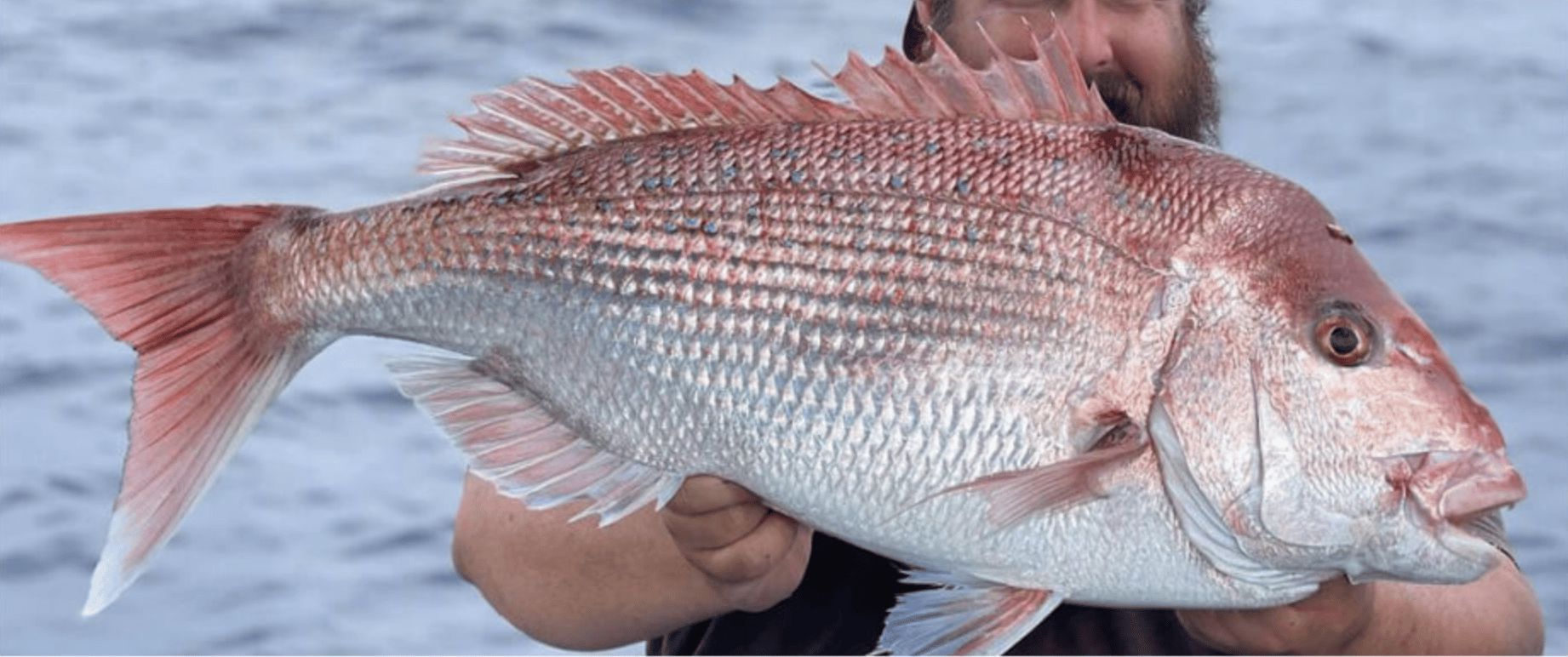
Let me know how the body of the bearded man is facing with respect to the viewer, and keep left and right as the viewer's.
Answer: facing the viewer

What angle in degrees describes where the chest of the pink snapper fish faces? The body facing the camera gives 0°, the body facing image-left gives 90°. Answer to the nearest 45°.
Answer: approximately 270°

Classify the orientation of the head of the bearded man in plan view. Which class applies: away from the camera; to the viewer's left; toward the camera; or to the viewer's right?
toward the camera
